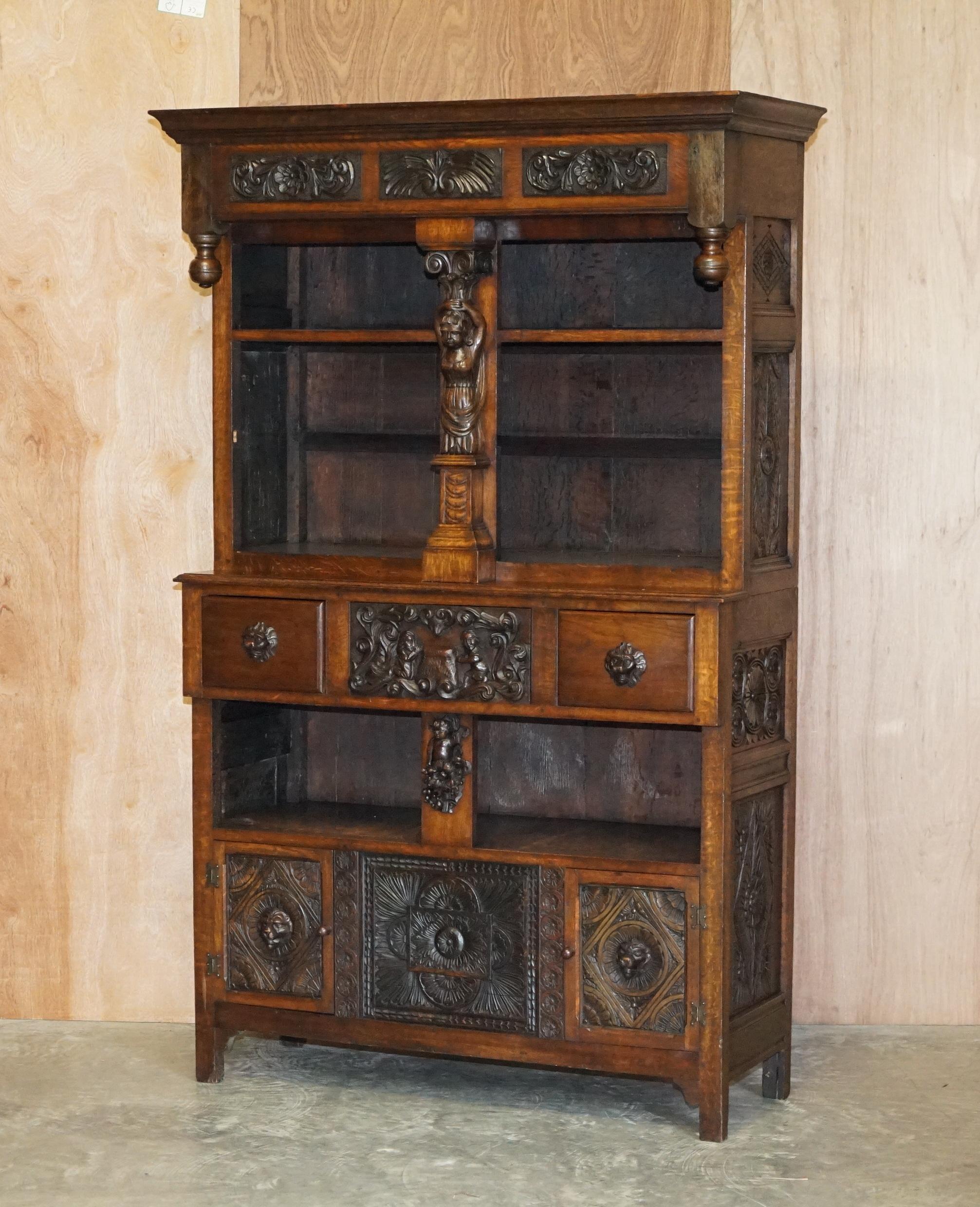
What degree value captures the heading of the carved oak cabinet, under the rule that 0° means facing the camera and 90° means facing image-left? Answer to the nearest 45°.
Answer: approximately 45°
